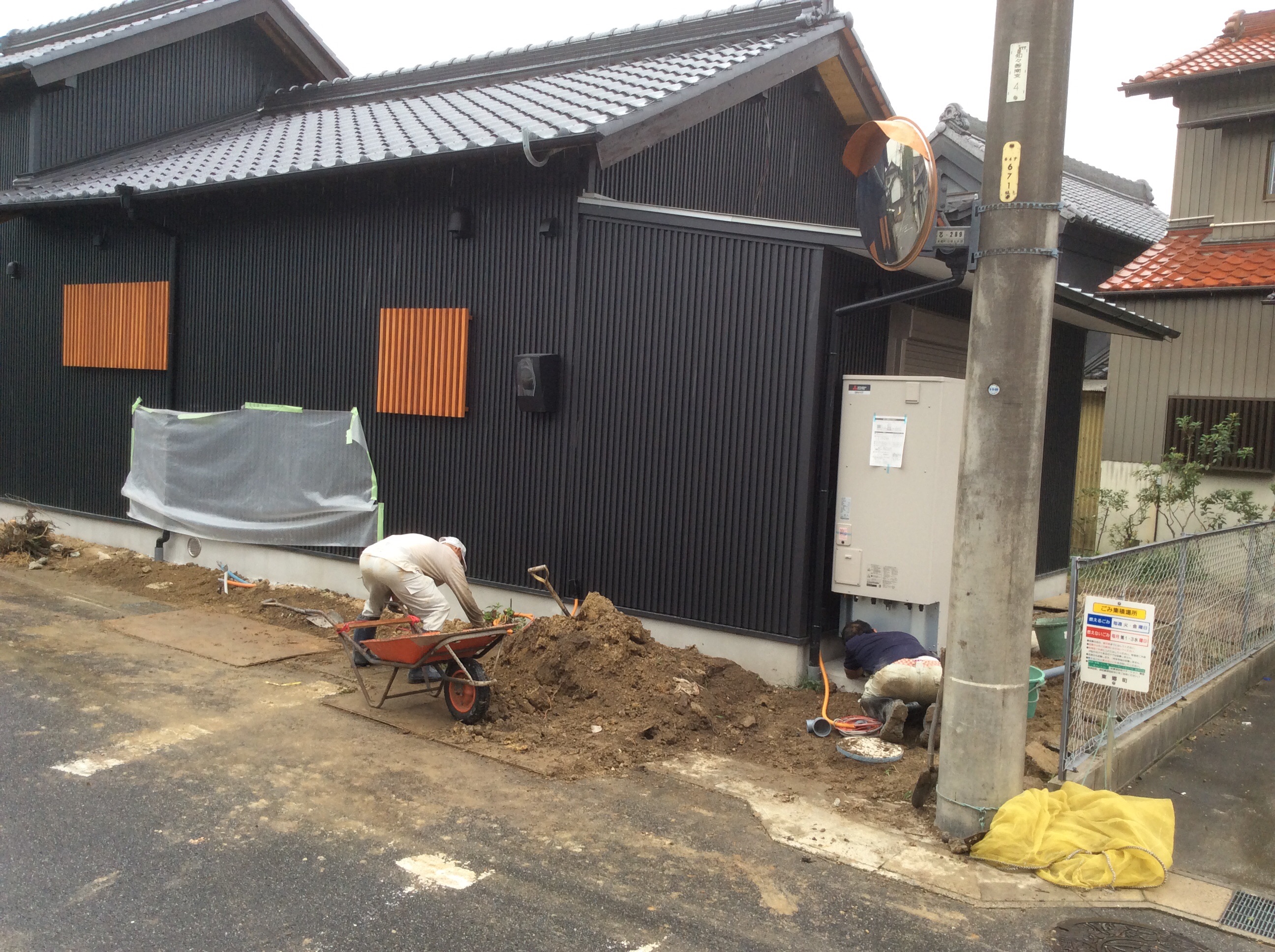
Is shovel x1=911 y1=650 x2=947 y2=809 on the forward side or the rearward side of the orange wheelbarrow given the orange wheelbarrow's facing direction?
on the forward side

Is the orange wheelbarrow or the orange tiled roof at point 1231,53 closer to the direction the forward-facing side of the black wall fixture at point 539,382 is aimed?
the orange wheelbarrow

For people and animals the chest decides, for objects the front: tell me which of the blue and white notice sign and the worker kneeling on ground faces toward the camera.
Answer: the blue and white notice sign

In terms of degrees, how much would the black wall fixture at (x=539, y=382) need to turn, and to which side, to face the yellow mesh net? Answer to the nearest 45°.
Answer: approximately 90° to its left

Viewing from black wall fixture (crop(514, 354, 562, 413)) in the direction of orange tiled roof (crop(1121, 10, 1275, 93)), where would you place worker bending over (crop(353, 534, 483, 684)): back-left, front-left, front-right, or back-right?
back-right

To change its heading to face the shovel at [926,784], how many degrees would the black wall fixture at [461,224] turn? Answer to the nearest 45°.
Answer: approximately 90° to its left

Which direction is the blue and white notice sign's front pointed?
toward the camera

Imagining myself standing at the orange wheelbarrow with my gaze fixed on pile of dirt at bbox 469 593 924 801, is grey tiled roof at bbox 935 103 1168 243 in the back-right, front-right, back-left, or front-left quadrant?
front-left

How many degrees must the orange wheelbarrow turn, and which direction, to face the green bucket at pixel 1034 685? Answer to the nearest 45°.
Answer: approximately 45° to its left

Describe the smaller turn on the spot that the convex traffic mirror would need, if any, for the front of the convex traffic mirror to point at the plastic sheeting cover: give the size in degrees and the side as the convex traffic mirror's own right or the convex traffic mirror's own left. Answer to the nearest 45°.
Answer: approximately 90° to the convex traffic mirror's own right

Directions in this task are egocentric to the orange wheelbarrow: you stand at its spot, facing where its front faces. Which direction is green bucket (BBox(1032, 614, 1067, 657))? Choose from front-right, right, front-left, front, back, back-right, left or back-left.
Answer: front-left

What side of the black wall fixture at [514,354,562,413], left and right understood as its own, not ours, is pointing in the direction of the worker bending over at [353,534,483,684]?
front

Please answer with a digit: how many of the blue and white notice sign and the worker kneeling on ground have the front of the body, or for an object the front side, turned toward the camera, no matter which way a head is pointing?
1

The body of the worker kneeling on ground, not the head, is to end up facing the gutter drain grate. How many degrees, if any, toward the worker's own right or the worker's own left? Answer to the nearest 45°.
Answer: approximately 180°

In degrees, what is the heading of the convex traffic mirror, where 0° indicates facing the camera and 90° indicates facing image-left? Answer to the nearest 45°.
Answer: approximately 45°

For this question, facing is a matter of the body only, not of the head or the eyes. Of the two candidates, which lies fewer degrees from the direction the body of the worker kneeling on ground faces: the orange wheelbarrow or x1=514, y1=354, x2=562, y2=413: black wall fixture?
the black wall fixture
